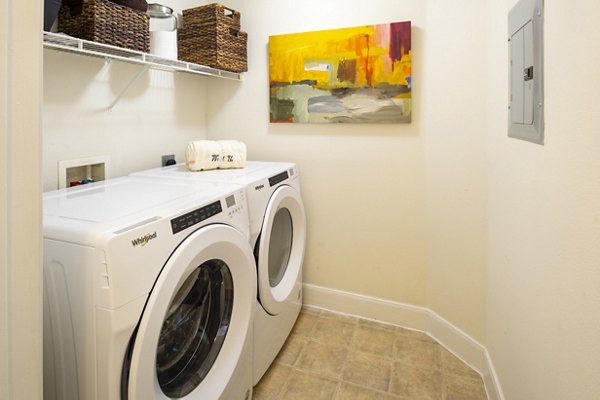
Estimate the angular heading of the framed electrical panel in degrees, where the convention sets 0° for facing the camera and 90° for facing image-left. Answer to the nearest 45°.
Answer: approximately 45°

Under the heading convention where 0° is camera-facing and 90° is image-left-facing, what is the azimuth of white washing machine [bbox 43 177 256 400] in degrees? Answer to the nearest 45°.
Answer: approximately 315°

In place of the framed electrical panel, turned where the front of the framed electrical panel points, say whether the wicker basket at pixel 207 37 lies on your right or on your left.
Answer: on your right
